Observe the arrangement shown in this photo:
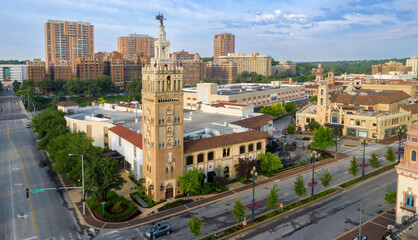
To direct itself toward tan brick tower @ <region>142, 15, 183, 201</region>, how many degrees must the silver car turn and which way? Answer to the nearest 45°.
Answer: approximately 135° to its right

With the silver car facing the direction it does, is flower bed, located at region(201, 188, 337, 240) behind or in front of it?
behind

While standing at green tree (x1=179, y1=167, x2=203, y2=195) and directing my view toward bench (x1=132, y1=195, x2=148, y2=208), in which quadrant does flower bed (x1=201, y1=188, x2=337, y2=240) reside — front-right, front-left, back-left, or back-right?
back-left

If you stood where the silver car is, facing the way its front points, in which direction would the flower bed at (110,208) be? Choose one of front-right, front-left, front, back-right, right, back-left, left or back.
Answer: right

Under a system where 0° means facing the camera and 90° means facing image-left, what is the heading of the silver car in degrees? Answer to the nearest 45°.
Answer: approximately 45°

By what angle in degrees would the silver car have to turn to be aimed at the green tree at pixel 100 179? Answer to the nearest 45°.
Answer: approximately 90° to its right
